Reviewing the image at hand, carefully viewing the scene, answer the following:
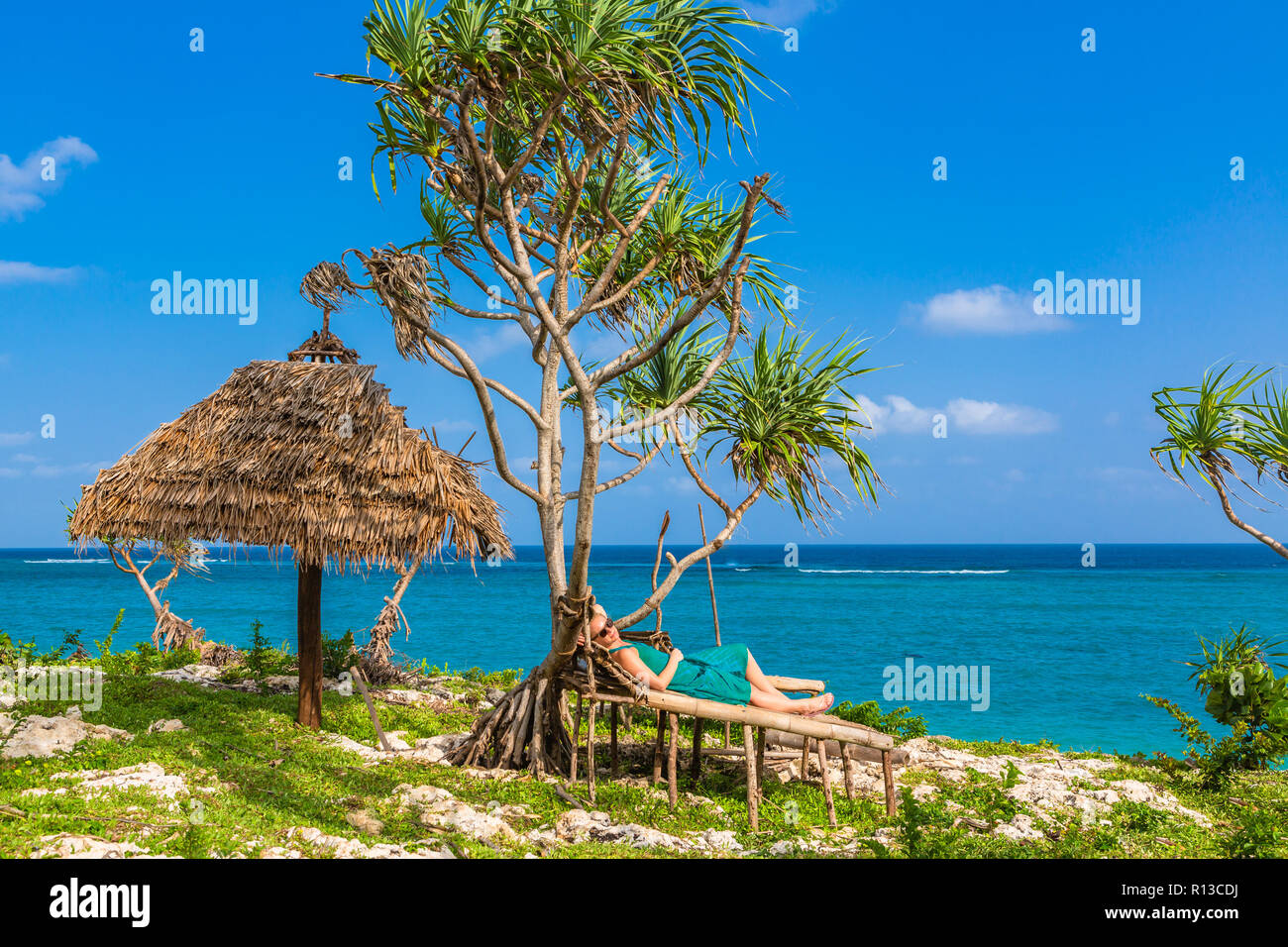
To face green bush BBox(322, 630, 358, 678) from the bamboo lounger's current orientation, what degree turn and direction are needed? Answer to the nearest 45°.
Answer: approximately 135° to its left

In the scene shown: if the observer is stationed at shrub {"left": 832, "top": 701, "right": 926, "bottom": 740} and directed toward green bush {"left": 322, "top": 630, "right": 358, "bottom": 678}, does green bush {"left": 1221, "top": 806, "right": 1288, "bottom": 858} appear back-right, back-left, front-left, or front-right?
back-left

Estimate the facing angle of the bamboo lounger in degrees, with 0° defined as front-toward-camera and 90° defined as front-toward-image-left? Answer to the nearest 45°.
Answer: approximately 270°

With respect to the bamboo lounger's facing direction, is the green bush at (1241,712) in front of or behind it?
in front

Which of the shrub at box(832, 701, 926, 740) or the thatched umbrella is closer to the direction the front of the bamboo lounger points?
the shrub

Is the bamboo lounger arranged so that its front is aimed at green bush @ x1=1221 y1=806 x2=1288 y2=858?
yes
